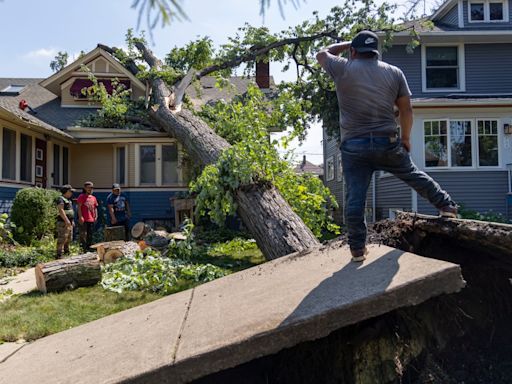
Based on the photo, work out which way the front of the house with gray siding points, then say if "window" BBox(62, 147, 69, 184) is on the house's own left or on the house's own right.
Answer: on the house's own right

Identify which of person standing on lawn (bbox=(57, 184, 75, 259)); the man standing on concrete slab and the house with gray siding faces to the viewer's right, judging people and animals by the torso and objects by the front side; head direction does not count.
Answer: the person standing on lawn

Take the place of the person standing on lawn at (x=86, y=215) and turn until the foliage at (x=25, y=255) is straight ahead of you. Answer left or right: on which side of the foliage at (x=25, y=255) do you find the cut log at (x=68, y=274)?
left

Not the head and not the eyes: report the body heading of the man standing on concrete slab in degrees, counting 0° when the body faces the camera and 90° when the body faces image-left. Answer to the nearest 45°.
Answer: approximately 180°

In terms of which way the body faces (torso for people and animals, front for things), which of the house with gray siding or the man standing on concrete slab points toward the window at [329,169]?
the man standing on concrete slab

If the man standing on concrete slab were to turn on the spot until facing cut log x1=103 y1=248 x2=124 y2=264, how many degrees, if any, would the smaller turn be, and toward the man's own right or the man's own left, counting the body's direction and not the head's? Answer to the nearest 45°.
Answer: approximately 45° to the man's own left

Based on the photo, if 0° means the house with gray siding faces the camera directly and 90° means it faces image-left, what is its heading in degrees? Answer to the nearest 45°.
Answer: approximately 0°

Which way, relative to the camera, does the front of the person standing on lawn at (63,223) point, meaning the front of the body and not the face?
to the viewer's right

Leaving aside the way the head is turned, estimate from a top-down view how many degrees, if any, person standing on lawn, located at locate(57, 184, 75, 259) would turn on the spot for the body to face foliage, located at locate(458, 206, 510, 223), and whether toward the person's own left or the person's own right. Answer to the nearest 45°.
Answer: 0° — they already face it

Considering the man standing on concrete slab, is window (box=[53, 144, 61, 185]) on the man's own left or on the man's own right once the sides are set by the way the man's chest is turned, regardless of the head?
on the man's own left

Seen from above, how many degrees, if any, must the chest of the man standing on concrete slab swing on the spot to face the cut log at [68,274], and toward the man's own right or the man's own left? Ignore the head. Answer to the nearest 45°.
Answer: approximately 45° to the man's own left

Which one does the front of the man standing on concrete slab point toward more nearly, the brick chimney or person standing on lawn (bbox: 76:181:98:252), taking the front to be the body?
the brick chimney

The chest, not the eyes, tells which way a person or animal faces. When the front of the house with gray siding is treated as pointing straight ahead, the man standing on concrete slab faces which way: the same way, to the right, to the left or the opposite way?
the opposite way
